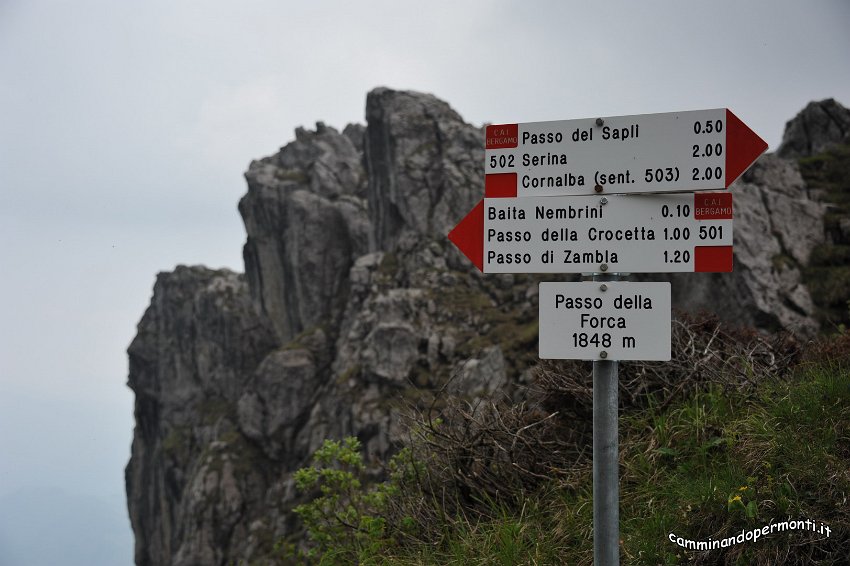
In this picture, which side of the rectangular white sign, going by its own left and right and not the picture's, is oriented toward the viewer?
front

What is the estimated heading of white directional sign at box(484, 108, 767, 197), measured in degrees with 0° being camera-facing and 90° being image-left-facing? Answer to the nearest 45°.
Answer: approximately 0°

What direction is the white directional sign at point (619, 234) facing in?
toward the camera

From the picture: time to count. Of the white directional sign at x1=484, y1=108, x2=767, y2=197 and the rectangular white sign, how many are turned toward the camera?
2

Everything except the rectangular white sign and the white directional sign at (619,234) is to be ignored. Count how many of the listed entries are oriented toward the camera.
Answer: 2

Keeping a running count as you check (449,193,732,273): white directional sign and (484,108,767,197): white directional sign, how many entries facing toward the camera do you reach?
2

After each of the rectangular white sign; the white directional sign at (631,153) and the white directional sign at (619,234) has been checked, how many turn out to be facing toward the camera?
3
